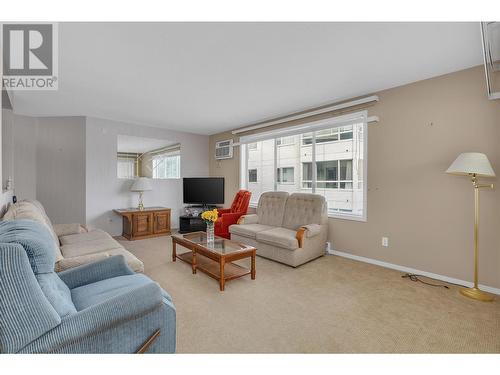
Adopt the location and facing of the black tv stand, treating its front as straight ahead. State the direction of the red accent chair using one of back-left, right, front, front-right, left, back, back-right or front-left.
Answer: front-left

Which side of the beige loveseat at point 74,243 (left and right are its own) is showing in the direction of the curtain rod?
front

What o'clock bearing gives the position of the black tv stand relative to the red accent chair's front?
The black tv stand is roughly at 3 o'clock from the red accent chair.

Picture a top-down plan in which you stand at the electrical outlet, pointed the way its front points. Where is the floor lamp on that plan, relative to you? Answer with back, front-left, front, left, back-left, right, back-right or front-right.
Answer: front-left

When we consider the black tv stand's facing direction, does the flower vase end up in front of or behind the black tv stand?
in front

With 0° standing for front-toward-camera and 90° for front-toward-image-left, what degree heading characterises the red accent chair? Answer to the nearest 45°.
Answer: approximately 45°

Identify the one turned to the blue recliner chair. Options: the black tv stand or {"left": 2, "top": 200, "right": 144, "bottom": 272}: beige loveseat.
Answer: the black tv stand

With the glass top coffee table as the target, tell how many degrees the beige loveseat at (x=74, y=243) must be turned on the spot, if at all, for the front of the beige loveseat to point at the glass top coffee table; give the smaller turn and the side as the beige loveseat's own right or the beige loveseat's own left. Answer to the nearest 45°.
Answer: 0° — it already faces it

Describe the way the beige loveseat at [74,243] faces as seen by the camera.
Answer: facing to the right of the viewer

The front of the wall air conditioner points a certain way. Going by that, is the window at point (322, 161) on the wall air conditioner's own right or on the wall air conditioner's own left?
on the wall air conditioner's own left

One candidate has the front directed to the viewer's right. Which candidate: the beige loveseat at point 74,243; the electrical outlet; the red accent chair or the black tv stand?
the beige loveseat

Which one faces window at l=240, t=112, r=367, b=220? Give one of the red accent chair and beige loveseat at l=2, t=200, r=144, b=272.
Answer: the beige loveseat
